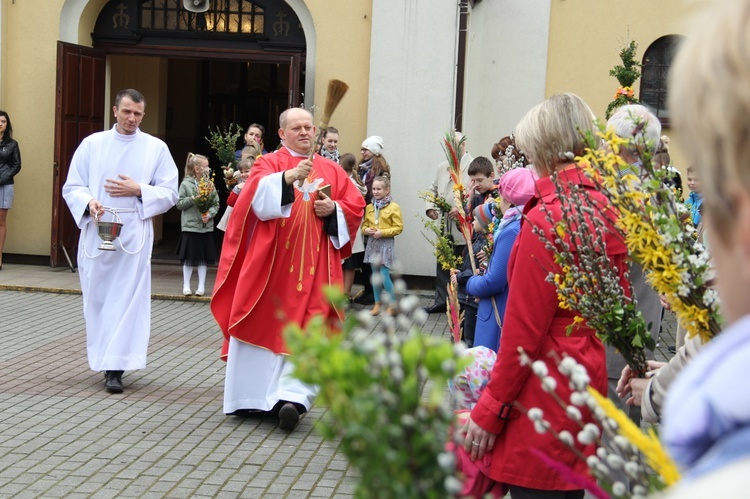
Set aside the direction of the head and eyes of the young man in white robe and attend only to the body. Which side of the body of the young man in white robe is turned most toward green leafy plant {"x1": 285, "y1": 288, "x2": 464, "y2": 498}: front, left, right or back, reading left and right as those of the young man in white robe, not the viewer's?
front

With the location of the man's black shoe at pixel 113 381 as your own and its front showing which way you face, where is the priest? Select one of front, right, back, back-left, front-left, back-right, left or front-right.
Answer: front-left

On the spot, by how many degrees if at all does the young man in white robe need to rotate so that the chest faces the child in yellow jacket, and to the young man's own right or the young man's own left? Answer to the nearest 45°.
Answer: approximately 135° to the young man's own left

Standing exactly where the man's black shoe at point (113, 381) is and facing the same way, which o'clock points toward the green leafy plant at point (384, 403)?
The green leafy plant is roughly at 12 o'clock from the man's black shoe.

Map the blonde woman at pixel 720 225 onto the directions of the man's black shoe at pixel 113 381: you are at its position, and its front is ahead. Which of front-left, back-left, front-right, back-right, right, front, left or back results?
front

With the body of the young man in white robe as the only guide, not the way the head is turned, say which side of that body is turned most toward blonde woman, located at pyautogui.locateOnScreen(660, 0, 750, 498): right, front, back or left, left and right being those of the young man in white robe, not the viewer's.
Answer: front

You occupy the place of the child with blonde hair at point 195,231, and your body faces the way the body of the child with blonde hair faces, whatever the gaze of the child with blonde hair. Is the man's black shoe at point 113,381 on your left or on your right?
on your right

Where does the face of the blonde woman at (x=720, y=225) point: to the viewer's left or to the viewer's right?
to the viewer's left

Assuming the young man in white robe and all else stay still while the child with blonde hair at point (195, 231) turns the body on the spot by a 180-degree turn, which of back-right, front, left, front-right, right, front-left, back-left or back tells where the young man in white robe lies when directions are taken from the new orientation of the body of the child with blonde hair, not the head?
back-left

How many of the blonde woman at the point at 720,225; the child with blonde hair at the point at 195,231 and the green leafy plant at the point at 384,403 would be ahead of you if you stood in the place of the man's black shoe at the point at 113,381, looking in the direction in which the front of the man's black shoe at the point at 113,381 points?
2

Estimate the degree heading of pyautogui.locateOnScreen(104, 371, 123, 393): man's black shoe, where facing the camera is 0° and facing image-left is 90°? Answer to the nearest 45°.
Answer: approximately 0°

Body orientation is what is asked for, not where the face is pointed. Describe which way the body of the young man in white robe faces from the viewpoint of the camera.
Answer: toward the camera
